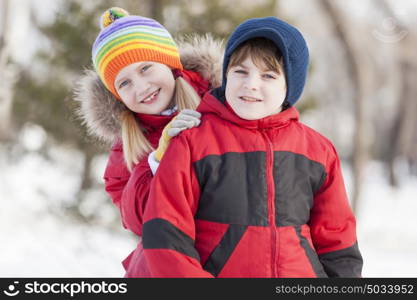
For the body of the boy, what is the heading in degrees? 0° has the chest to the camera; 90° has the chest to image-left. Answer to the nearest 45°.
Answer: approximately 0°

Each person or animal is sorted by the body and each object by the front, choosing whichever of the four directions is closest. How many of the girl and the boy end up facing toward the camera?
2

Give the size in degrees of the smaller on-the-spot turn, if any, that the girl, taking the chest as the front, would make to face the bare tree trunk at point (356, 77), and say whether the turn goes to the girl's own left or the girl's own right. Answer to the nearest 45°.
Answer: approximately 135° to the girl's own left

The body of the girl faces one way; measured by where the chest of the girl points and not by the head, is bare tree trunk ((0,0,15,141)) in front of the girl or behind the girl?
behind

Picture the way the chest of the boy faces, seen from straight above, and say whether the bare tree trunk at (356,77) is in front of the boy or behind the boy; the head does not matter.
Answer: behind

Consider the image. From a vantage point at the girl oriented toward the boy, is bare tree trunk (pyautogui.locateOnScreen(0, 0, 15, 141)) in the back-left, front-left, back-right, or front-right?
back-left

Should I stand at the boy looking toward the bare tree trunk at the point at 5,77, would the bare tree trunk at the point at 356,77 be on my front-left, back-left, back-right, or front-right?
front-right

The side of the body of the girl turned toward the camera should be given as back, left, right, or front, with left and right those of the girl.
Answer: front
